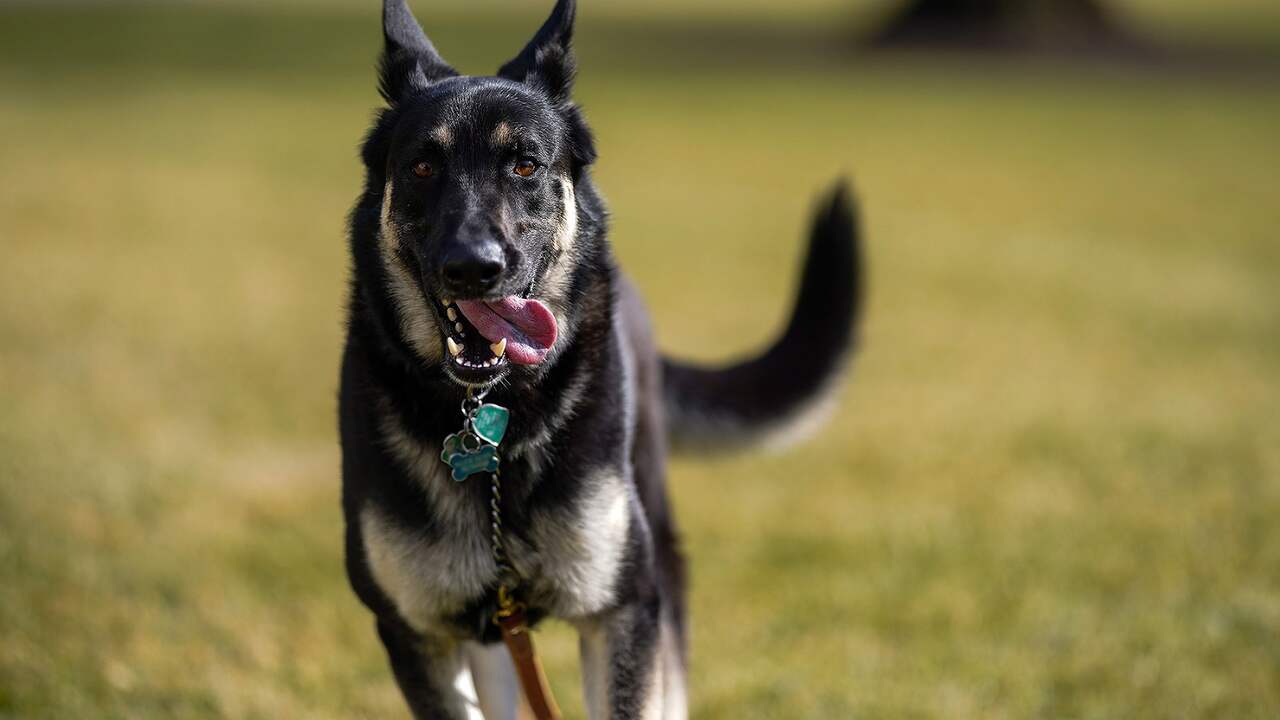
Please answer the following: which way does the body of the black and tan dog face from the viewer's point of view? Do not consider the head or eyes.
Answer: toward the camera

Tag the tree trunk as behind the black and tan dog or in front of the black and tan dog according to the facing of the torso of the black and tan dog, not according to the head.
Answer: behind
